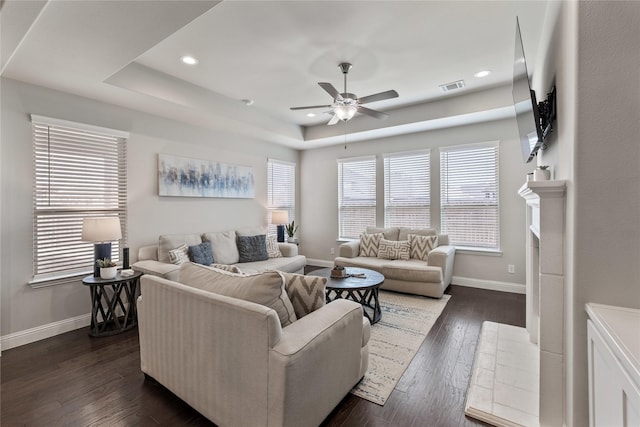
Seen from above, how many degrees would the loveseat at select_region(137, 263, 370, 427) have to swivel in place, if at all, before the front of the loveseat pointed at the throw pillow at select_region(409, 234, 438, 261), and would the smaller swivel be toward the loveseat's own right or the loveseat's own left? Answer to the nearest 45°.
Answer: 0° — it already faces it

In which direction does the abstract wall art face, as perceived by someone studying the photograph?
facing the viewer and to the right of the viewer

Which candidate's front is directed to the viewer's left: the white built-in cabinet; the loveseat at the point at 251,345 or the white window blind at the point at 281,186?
the white built-in cabinet

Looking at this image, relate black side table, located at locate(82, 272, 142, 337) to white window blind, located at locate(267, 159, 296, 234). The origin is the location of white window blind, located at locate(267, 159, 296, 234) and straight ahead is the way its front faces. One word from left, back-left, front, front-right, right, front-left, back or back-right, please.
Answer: right

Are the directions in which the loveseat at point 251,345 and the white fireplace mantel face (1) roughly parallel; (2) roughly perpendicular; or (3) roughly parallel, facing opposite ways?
roughly perpendicular

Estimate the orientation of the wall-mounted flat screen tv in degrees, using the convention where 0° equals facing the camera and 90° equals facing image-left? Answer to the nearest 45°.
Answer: approximately 90°

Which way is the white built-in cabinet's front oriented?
to the viewer's left

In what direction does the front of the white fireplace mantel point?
to the viewer's left

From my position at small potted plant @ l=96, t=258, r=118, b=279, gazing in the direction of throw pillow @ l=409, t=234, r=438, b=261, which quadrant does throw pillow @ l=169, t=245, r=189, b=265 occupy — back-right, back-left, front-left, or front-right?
front-left

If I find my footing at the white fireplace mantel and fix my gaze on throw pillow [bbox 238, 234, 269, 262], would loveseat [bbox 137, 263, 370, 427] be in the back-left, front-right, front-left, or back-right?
front-left

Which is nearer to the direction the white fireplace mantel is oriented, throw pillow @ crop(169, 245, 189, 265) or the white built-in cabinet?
the throw pillow

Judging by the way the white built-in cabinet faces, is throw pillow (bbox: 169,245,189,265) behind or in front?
in front

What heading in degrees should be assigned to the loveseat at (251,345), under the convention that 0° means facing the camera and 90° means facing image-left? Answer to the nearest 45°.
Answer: approximately 225°

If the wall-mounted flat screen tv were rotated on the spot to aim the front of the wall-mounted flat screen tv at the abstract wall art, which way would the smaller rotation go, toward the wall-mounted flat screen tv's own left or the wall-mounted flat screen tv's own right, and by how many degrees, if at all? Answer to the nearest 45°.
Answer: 0° — it already faces it

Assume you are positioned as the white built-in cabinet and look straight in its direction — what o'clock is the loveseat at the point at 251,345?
The loveseat is roughly at 11 o'clock from the white built-in cabinet.

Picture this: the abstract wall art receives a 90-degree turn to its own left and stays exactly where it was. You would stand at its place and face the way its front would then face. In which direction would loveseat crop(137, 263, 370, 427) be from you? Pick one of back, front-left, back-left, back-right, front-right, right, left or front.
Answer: back-right
